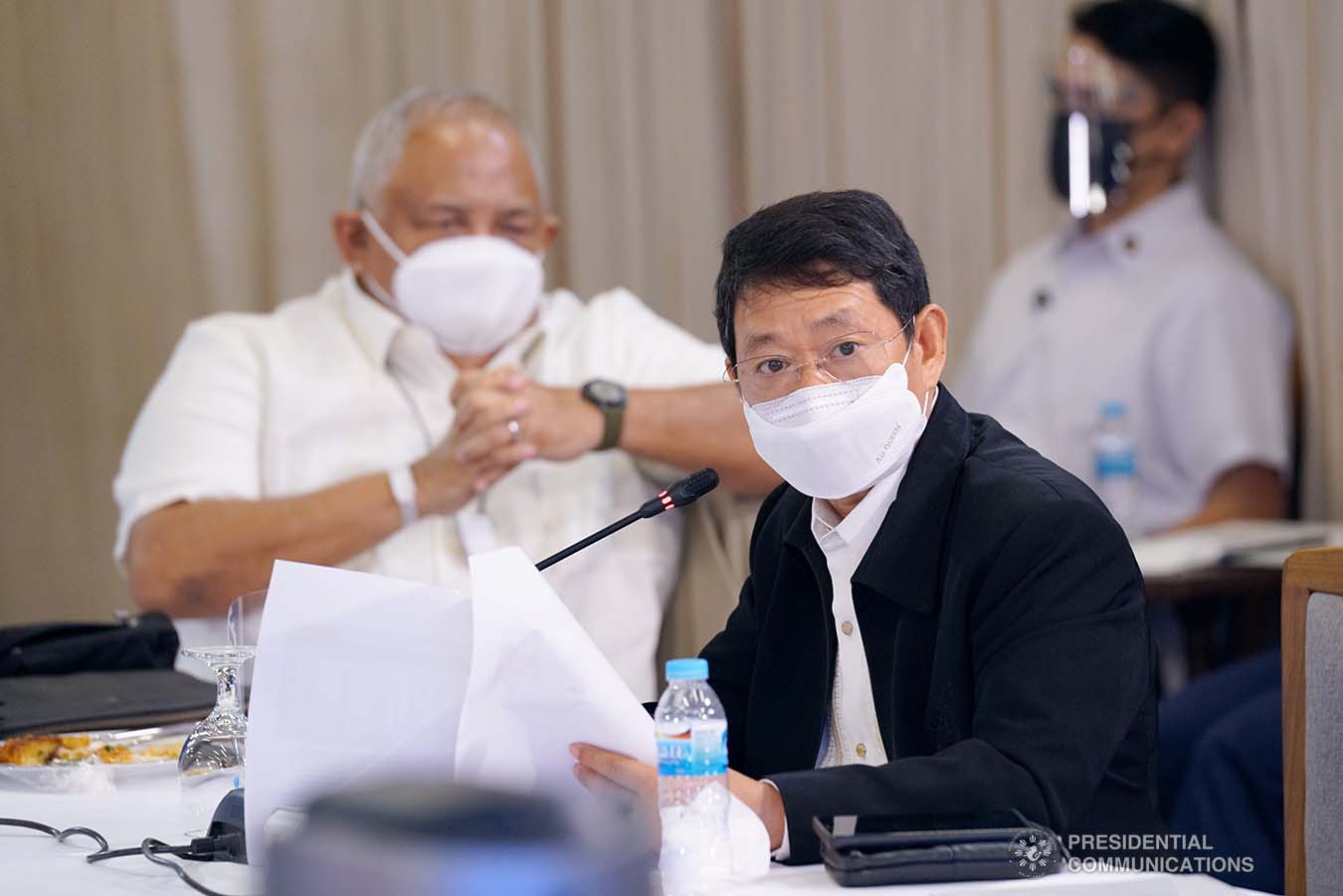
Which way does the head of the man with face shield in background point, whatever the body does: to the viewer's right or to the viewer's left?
to the viewer's left

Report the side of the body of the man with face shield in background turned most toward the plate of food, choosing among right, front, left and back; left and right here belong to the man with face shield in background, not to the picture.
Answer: front

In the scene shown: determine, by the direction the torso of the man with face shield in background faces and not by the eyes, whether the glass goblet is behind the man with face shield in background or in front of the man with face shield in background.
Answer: in front

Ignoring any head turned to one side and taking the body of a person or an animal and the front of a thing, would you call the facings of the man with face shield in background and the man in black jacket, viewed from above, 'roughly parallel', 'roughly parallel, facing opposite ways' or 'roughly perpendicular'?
roughly parallel

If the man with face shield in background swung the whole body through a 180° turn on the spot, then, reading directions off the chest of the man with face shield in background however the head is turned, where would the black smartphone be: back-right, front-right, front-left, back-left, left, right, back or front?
back-right

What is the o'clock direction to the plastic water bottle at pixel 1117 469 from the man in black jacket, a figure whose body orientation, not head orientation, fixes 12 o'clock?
The plastic water bottle is roughly at 5 o'clock from the man in black jacket.

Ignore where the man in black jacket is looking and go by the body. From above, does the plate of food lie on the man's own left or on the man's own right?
on the man's own right

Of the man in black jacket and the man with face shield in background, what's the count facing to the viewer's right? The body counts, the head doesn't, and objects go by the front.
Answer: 0

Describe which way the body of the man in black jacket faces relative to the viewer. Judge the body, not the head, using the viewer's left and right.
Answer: facing the viewer and to the left of the viewer
